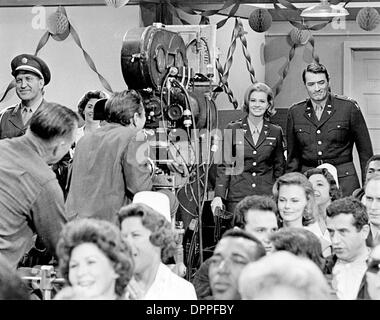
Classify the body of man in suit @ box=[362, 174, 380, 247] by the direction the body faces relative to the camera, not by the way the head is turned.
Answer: toward the camera

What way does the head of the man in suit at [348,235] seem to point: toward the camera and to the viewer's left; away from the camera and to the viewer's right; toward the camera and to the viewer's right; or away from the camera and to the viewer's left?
toward the camera and to the viewer's left

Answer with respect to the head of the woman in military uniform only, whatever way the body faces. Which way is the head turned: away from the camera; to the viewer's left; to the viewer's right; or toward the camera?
toward the camera

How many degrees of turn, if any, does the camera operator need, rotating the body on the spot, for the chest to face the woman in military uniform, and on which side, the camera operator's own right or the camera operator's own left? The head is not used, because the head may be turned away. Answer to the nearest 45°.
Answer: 0° — they already face them

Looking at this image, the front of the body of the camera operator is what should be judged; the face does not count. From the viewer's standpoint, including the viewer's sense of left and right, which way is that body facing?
facing away from the viewer and to the right of the viewer

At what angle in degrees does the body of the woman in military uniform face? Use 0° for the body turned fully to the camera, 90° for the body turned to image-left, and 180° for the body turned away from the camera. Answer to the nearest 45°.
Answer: approximately 0°

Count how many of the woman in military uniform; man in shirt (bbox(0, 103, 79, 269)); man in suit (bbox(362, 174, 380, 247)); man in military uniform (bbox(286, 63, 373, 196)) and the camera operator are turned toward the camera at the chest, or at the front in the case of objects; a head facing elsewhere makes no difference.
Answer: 3

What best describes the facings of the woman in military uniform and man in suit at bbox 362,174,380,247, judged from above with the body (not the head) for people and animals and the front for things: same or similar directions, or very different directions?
same or similar directions

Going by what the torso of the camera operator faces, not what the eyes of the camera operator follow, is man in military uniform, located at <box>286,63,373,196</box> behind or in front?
in front

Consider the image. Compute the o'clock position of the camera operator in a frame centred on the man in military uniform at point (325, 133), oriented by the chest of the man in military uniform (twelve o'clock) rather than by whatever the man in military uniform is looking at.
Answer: The camera operator is roughly at 1 o'clock from the man in military uniform.

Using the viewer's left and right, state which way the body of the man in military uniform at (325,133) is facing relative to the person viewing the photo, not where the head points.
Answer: facing the viewer

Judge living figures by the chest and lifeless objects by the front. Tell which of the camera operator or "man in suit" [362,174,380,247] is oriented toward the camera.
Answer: the man in suit

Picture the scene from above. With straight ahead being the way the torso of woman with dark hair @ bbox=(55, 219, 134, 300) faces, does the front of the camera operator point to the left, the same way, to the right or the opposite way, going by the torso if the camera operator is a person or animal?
the opposite way
